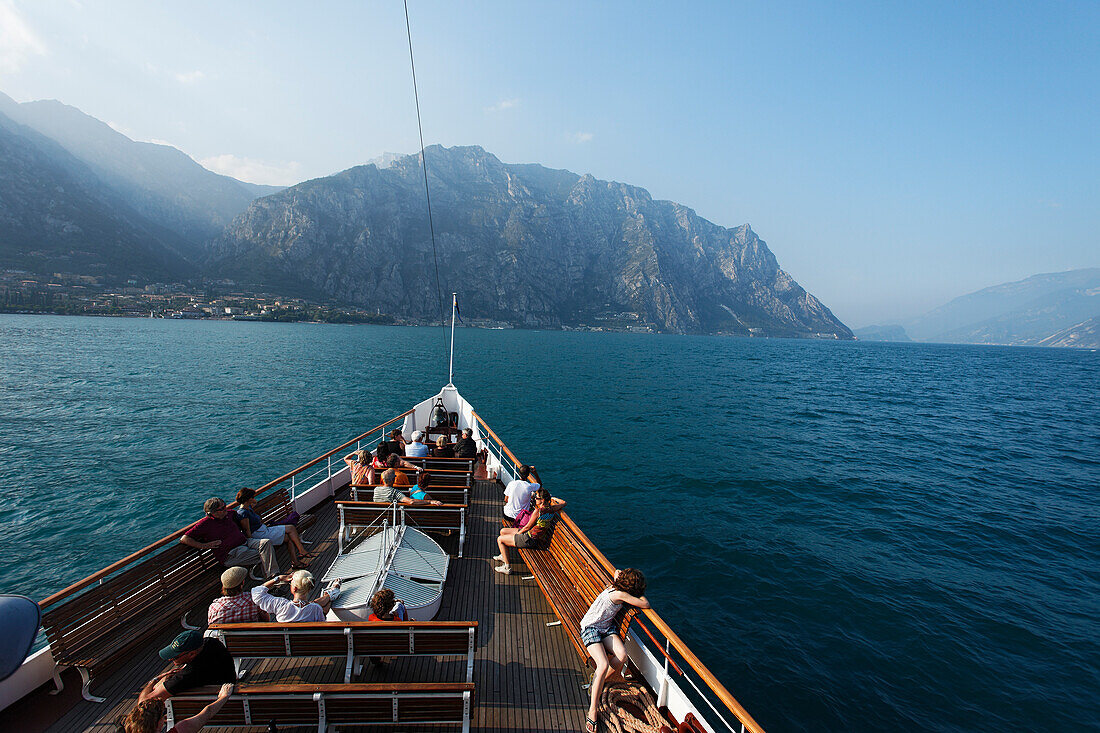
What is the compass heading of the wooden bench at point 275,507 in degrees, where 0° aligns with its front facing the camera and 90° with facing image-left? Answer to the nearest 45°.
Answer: approximately 315°

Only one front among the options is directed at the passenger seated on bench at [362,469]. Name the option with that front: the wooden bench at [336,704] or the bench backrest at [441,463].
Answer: the wooden bench

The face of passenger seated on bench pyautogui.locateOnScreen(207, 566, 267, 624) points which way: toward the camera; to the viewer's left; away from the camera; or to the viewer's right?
away from the camera

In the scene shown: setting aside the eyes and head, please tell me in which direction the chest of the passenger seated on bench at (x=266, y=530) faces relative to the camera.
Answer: to the viewer's right

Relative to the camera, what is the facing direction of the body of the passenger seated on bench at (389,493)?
away from the camera

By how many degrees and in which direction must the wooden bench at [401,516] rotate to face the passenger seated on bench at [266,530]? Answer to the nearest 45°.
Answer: approximately 90° to its left

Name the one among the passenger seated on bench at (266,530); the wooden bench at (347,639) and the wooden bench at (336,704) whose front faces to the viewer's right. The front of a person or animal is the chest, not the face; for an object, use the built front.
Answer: the passenger seated on bench

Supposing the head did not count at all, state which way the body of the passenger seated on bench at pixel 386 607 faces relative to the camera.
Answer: away from the camera
